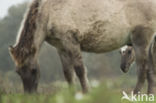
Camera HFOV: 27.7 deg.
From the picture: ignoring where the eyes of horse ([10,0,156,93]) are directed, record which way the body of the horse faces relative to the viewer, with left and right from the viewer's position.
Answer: facing to the left of the viewer
